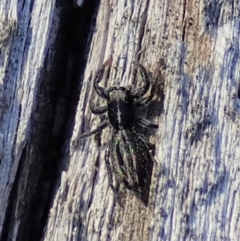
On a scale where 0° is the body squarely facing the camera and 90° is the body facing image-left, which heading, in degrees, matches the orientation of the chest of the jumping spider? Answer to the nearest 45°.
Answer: approximately 180°
